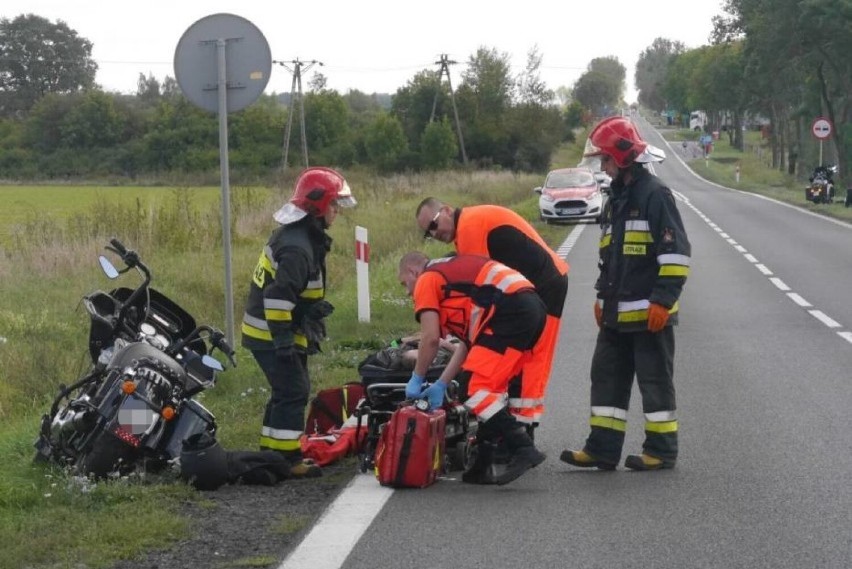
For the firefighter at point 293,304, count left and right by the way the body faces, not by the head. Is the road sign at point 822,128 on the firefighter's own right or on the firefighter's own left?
on the firefighter's own left

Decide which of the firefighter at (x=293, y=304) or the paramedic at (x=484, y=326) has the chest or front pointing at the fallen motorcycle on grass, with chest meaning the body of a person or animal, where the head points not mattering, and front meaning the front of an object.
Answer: the paramedic

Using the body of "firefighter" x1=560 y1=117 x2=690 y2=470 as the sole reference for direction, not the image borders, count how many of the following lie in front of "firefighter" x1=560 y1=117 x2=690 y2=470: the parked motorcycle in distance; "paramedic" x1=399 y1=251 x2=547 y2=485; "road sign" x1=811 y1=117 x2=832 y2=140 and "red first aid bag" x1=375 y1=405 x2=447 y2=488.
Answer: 2

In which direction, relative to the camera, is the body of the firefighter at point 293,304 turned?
to the viewer's right

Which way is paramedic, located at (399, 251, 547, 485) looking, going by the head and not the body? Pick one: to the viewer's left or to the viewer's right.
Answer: to the viewer's left

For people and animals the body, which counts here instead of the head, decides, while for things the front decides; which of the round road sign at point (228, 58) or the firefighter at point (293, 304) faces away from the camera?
the round road sign

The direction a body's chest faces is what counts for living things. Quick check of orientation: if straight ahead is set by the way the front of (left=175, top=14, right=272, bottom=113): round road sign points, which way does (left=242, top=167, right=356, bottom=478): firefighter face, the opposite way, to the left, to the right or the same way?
to the right

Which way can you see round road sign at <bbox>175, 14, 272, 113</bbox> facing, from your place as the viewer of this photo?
facing away from the viewer

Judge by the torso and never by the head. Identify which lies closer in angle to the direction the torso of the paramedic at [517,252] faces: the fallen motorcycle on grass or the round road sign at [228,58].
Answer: the fallen motorcycle on grass

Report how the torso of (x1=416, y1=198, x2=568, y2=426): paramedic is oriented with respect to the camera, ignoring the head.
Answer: to the viewer's left

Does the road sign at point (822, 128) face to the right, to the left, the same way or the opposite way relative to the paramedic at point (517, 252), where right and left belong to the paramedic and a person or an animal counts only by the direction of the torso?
to the left

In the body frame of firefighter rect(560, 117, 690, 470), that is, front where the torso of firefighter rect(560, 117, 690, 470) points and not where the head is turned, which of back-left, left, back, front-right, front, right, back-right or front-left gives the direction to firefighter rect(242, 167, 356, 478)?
front-right
